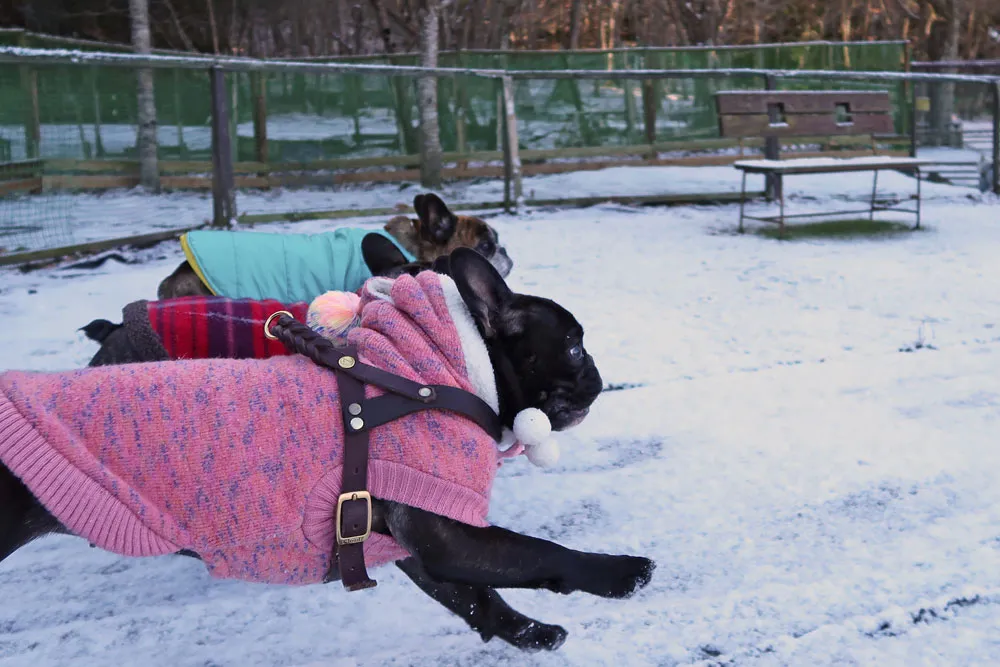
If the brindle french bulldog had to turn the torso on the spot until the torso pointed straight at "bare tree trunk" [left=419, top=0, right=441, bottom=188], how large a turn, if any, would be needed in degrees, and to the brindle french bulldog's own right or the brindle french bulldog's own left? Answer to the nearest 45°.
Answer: approximately 90° to the brindle french bulldog's own left

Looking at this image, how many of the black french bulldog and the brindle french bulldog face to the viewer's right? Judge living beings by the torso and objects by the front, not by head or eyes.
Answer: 2

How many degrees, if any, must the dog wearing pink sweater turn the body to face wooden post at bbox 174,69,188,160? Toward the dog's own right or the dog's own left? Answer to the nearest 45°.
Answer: approximately 90° to the dog's own left

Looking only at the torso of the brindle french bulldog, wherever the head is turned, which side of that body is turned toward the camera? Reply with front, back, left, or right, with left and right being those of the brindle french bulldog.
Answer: right

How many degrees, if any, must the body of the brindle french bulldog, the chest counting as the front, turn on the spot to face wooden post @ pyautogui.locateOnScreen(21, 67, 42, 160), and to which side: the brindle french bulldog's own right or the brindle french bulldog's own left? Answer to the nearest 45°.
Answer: approximately 135° to the brindle french bulldog's own left

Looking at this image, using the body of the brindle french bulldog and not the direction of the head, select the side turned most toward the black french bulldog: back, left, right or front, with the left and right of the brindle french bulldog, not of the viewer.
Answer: right

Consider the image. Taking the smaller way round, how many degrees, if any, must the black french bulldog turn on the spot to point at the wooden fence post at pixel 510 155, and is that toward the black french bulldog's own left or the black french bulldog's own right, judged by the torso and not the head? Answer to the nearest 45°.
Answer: approximately 90° to the black french bulldog's own left

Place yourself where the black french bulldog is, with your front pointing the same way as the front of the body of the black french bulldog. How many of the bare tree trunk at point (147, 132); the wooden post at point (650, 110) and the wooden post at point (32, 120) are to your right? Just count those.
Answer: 0

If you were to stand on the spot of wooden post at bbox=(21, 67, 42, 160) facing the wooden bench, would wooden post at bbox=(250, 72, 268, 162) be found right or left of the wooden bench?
left

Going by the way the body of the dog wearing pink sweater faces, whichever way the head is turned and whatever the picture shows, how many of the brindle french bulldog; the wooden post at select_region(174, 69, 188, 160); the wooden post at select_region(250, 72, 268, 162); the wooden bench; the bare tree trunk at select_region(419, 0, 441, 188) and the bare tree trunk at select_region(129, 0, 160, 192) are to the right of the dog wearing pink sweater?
0

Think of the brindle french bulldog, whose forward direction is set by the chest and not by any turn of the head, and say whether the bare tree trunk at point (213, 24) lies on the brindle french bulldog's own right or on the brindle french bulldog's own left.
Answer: on the brindle french bulldog's own left

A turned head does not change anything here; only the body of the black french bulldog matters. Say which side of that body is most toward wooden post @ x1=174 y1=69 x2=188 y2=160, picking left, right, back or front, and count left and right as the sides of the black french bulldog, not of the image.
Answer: left

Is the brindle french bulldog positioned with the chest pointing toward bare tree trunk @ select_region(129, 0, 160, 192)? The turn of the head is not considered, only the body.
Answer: no

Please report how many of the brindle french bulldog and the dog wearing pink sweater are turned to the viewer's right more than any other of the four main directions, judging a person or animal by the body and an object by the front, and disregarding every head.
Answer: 2

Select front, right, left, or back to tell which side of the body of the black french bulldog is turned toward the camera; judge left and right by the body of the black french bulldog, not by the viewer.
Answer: right

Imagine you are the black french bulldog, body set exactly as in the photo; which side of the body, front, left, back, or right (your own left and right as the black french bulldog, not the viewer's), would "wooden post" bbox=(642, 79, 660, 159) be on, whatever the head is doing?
left

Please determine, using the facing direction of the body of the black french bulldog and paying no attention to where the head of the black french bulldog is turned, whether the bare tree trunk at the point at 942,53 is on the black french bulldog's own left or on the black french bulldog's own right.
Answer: on the black french bulldog's own left
